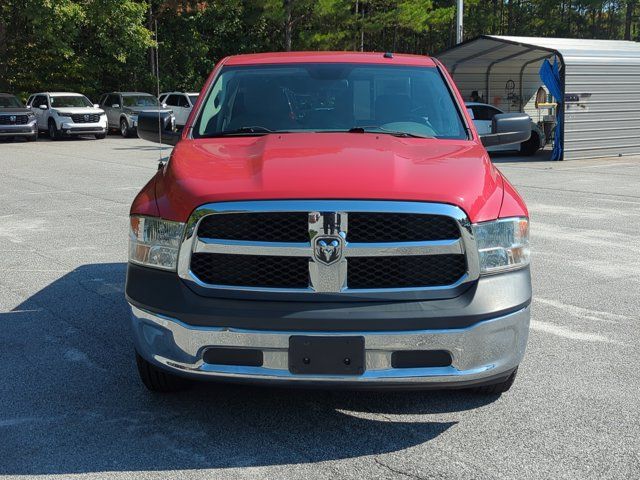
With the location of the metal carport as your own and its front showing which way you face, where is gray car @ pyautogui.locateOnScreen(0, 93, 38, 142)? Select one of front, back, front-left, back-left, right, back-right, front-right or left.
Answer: front-right

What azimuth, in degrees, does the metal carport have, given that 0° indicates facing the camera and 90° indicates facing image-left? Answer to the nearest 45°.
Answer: approximately 45°

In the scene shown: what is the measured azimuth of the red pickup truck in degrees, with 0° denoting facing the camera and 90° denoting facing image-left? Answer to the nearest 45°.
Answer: approximately 0°

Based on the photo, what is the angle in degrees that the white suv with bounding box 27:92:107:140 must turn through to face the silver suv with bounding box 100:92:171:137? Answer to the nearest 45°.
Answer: approximately 90° to its left

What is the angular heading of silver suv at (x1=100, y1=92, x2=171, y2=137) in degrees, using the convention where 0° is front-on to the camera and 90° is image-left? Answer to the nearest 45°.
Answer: approximately 315°

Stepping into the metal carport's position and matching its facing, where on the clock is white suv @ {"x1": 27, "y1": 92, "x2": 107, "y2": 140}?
The white suv is roughly at 2 o'clock from the metal carport.

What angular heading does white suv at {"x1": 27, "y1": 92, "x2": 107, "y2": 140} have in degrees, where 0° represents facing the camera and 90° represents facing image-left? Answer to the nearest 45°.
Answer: approximately 315°

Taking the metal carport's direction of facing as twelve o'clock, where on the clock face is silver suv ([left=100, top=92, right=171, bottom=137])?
The silver suv is roughly at 2 o'clock from the metal carport.

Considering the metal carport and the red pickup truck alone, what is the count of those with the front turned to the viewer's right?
0

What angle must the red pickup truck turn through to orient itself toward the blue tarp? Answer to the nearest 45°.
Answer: approximately 180°

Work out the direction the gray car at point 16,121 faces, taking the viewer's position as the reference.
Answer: facing the viewer and to the right of the viewer
